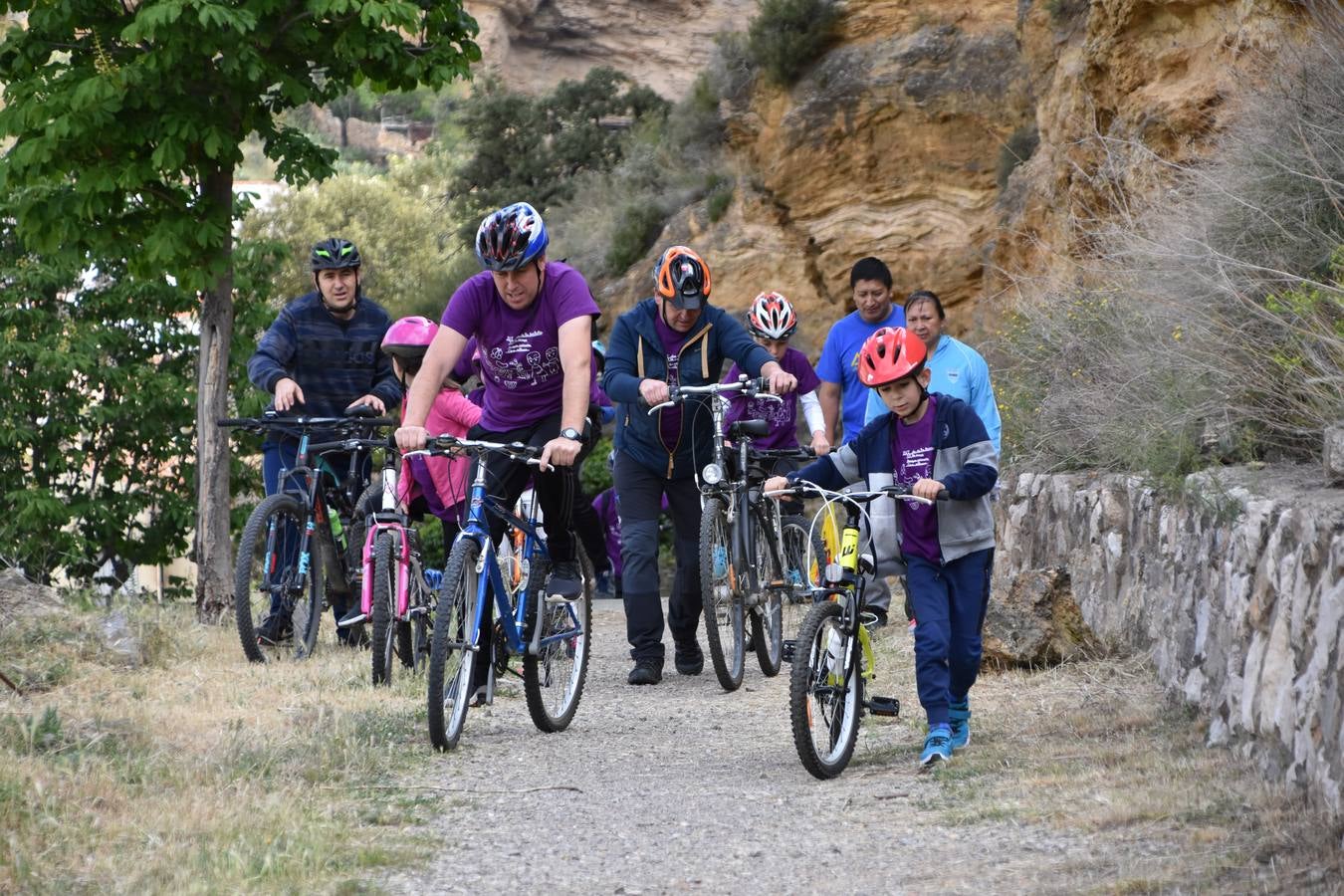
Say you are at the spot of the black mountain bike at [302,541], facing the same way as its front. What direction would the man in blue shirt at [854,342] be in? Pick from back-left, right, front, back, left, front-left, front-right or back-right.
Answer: back-left

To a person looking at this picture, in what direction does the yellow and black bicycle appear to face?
facing the viewer

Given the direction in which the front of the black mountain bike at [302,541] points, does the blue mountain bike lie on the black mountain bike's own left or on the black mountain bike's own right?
on the black mountain bike's own left

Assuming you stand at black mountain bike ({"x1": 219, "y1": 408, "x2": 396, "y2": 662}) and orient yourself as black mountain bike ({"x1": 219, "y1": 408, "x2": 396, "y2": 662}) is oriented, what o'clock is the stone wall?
The stone wall is roughly at 9 o'clock from the black mountain bike.

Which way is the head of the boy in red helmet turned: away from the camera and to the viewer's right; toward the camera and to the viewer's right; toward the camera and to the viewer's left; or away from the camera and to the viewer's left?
toward the camera and to the viewer's left

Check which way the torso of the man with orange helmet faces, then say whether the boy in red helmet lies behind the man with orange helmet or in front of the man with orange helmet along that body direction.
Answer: in front

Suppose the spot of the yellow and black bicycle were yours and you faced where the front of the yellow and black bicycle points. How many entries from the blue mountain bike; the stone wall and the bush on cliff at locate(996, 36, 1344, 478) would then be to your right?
1

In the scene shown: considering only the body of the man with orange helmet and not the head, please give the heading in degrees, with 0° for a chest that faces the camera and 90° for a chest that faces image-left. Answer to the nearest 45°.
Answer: approximately 0°

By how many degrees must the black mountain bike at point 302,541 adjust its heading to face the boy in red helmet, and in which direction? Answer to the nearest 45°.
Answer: approximately 90° to its left

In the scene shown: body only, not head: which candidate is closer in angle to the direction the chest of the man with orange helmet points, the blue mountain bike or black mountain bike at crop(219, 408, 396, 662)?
the blue mountain bike

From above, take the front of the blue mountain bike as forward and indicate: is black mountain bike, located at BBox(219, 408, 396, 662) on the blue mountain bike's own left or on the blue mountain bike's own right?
on the blue mountain bike's own right

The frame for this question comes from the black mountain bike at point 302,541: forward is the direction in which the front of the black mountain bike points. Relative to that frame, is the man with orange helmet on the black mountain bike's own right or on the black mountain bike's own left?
on the black mountain bike's own left

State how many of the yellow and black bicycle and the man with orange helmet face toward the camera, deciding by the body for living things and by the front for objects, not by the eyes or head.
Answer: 2

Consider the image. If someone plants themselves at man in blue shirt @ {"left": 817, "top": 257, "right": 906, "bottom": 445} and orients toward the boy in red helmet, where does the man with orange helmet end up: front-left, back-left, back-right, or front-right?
front-right
